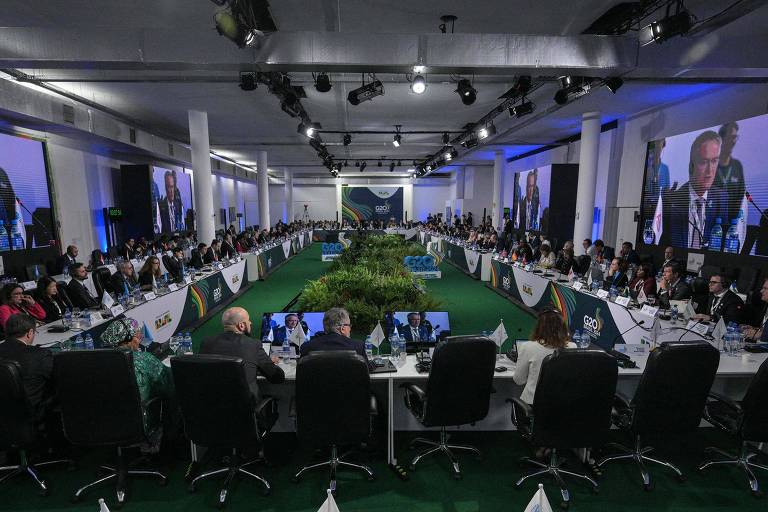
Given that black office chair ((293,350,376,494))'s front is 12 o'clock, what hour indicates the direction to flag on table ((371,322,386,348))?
The flag on table is roughly at 1 o'clock from the black office chair.

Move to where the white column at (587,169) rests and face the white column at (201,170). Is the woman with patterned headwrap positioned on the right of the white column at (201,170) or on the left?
left

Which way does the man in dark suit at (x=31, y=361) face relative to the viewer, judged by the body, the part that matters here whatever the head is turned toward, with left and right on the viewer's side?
facing away from the viewer and to the right of the viewer

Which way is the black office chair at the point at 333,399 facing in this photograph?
away from the camera

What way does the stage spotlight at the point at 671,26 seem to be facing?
to the viewer's left

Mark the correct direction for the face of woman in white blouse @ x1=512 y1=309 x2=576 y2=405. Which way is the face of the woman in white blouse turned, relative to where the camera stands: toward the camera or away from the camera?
away from the camera

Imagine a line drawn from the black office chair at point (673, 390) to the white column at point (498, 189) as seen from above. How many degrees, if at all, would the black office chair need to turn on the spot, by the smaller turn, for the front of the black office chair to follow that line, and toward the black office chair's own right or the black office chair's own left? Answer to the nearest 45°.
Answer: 0° — it already faces it

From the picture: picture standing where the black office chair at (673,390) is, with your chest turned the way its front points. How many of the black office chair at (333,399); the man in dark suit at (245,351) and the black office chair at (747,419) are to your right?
1

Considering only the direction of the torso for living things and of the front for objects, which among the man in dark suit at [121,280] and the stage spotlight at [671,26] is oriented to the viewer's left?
the stage spotlight
